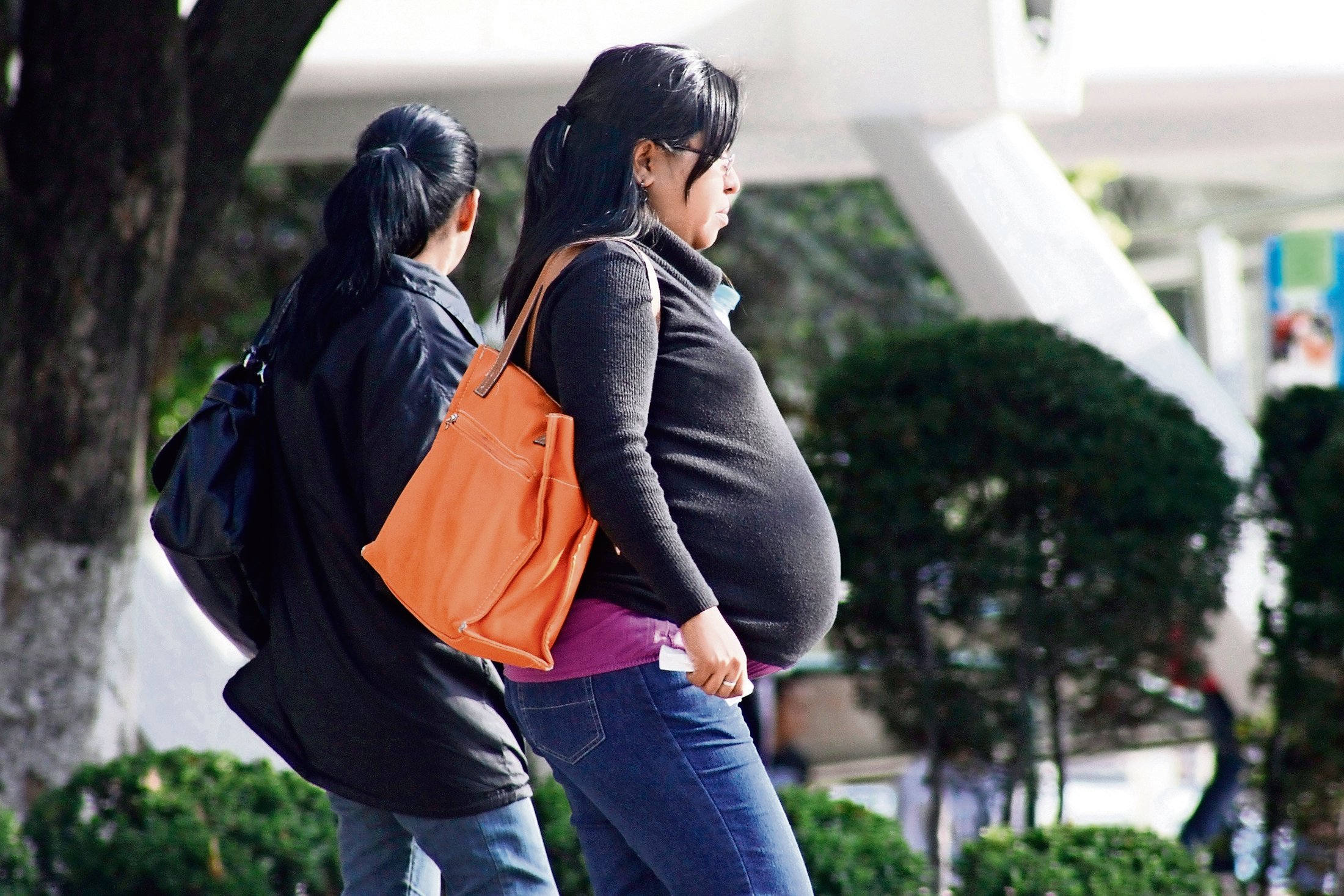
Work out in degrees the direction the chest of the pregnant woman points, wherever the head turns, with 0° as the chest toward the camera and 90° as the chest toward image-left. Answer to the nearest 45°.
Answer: approximately 270°

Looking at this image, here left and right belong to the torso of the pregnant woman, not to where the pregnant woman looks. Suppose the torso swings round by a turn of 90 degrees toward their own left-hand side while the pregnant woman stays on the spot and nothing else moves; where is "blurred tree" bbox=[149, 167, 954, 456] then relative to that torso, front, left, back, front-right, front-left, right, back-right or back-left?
front

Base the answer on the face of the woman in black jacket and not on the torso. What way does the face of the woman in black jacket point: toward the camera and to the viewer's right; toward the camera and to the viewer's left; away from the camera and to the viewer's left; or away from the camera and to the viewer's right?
away from the camera and to the viewer's right

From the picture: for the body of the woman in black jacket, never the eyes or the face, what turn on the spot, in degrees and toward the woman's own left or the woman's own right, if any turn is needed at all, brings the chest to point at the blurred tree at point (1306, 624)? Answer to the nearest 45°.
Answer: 0° — they already face it

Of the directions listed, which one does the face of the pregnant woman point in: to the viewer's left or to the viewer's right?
to the viewer's right

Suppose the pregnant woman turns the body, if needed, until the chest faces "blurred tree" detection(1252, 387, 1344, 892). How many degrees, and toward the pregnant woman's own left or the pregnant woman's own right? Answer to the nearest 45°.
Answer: approximately 45° to the pregnant woman's own left

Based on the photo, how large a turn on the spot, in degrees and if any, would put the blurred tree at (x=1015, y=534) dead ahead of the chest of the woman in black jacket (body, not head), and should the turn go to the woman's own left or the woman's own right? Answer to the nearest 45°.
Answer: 0° — they already face it

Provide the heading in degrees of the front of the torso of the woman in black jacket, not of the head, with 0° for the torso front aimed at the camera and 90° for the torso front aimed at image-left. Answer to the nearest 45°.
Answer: approximately 225°

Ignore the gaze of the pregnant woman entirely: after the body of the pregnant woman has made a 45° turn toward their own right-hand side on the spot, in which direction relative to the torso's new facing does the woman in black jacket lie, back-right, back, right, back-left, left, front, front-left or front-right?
back
